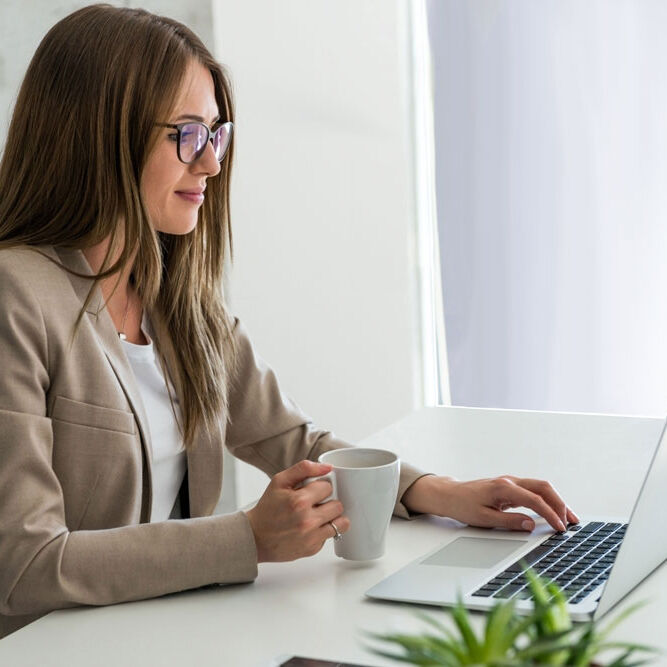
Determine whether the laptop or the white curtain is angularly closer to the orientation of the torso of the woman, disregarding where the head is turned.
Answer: the laptop

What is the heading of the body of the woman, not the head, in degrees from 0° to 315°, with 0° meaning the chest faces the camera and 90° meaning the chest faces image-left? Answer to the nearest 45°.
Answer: approximately 315°

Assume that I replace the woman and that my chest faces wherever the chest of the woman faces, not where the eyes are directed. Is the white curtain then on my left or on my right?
on my left

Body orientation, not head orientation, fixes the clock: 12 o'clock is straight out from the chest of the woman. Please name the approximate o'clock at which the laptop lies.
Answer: The laptop is roughly at 12 o'clock from the woman.
